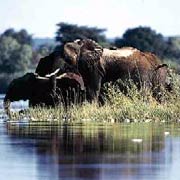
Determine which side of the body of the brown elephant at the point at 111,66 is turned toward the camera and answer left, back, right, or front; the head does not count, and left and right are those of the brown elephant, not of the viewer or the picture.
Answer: left
